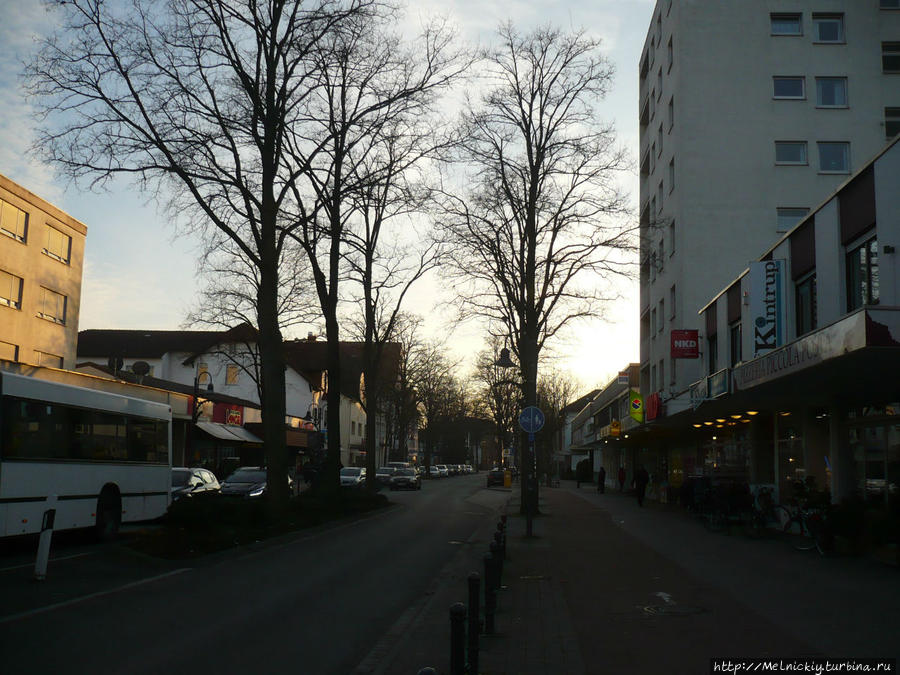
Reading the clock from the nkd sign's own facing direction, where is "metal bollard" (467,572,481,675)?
The metal bollard is roughly at 12 o'clock from the nkd sign.

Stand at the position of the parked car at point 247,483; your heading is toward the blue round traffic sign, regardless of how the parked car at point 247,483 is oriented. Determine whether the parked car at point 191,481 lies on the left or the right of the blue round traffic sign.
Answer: right

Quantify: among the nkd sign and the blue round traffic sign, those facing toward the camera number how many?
2

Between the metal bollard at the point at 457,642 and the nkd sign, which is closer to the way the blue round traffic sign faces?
the metal bollard

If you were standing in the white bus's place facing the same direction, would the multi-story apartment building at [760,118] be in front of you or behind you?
behind

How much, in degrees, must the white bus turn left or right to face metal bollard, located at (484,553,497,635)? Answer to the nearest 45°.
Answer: approximately 90° to its left

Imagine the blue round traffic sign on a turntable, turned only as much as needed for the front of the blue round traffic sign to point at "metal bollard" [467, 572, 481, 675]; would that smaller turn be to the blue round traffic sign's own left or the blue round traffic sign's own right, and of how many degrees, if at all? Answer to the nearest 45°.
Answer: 0° — it already faces it

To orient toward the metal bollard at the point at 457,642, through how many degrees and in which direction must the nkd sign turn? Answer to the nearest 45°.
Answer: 0° — it already faces it

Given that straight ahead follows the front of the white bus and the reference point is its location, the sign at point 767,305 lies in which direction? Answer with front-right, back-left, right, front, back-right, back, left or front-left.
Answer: back-left

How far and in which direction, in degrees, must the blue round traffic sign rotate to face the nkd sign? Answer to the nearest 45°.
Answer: approximately 135° to its left
